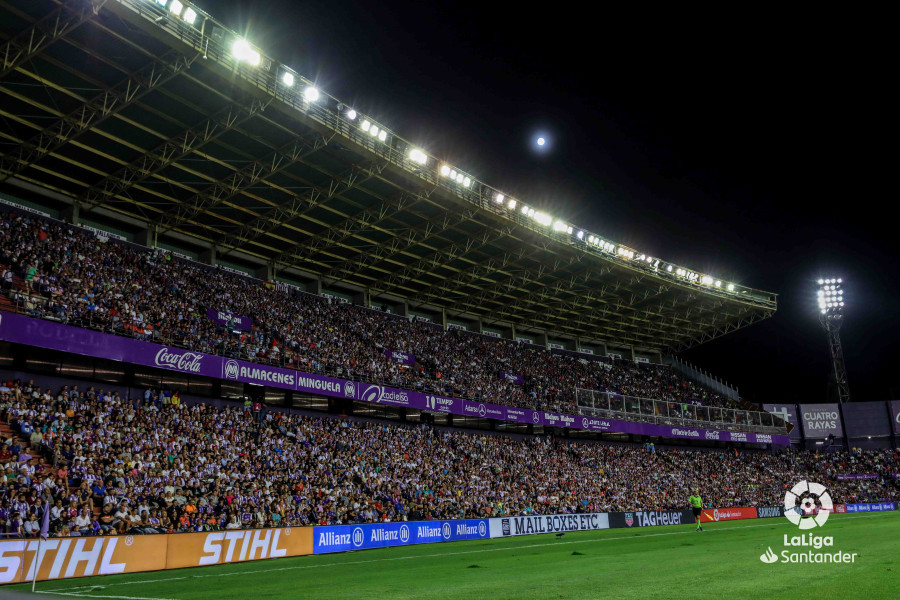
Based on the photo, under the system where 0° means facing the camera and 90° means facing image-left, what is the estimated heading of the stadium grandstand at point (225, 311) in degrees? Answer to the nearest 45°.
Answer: approximately 315°
